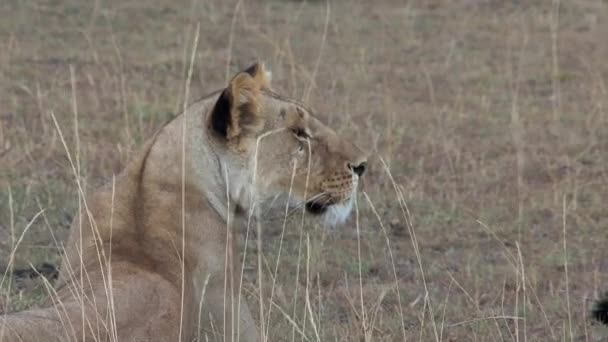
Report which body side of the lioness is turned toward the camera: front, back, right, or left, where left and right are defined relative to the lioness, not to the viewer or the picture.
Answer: right
